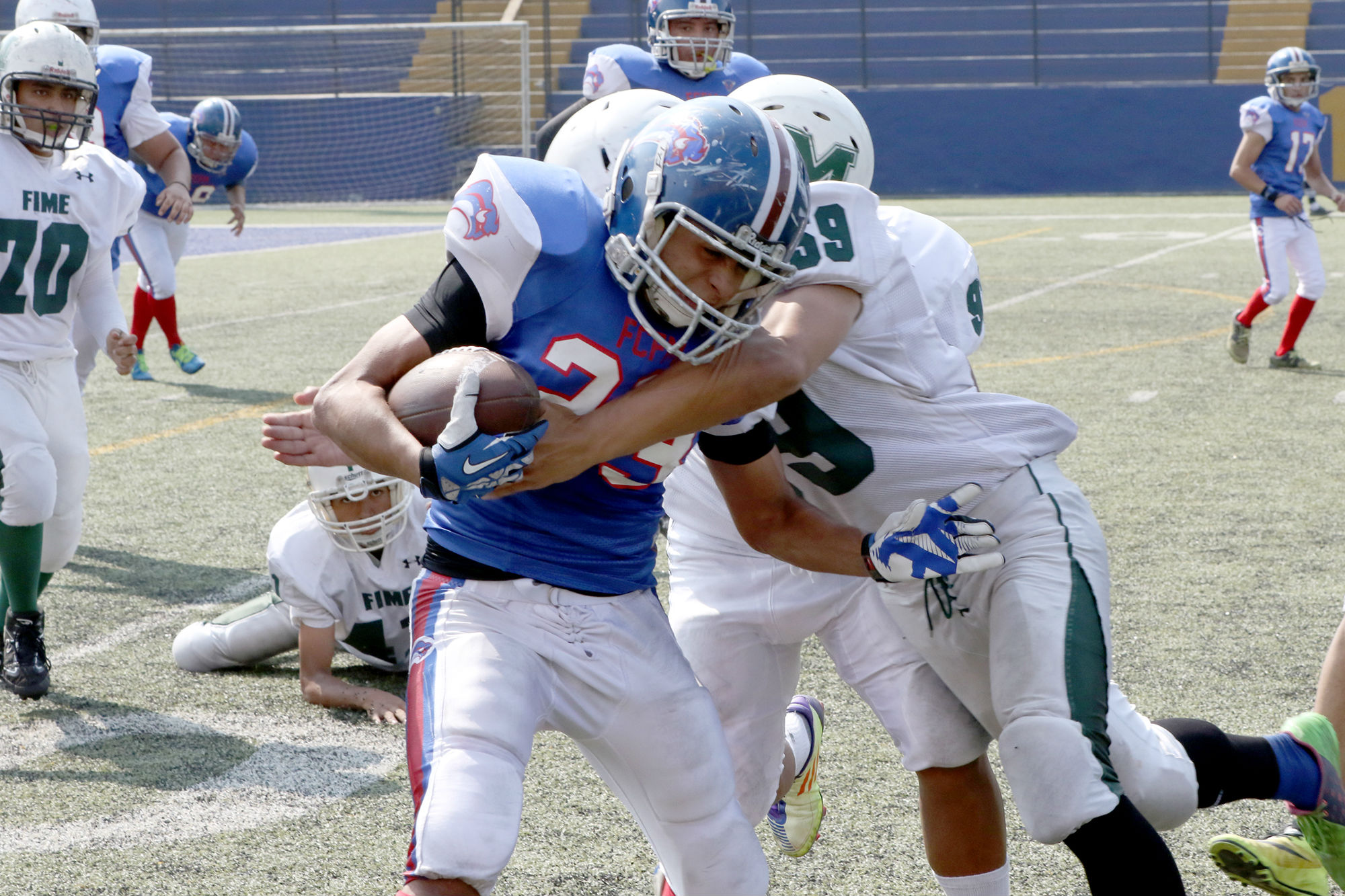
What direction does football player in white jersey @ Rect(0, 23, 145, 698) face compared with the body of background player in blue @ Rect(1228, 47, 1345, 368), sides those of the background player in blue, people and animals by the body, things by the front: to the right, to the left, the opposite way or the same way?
the same way

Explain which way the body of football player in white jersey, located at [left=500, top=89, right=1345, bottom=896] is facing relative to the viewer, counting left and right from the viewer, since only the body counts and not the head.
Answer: facing the viewer and to the left of the viewer

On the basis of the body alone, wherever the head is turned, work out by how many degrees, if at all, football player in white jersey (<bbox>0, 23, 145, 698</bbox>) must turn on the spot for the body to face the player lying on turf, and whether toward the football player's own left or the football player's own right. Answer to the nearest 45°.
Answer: approximately 45° to the football player's own left

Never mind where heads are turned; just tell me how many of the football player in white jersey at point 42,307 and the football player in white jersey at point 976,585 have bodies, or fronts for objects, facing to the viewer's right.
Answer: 0

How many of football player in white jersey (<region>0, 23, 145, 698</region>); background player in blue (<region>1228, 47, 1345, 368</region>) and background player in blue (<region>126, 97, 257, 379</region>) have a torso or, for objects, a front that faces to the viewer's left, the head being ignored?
0

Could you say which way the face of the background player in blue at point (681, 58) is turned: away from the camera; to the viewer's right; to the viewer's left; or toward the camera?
toward the camera

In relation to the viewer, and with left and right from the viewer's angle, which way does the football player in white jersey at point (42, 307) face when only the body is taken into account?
facing the viewer

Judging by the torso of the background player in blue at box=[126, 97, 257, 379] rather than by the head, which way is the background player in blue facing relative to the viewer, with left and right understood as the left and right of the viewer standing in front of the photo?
facing the viewer and to the right of the viewer

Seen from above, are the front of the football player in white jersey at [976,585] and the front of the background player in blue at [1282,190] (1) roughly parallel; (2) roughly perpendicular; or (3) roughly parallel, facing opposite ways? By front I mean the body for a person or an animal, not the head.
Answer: roughly perpendicular

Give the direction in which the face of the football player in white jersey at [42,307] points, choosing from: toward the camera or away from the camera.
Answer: toward the camera

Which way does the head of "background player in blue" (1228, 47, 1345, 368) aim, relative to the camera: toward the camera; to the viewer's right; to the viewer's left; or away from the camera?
toward the camera

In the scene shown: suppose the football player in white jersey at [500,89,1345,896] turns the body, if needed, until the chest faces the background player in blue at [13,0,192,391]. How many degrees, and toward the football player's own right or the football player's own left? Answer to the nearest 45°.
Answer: approximately 90° to the football player's own right

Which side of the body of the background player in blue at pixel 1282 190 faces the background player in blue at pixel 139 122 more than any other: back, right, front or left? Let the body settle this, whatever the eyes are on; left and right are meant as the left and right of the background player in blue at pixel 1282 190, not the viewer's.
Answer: right
